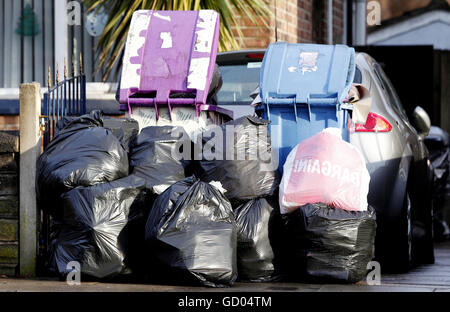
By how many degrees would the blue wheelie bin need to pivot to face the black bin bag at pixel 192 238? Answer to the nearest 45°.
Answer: approximately 135° to its left

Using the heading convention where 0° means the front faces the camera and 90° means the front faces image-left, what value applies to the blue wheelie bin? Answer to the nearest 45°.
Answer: approximately 180°

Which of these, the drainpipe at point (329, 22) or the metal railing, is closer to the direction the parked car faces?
the drainpipe

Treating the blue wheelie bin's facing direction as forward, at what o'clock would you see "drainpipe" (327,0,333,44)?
The drainpipe is roughly at 12 o'clock from the blue wheelie bin.
